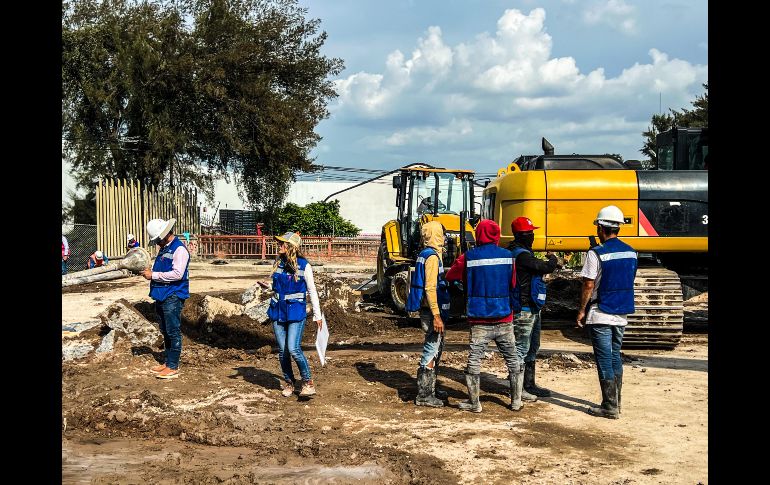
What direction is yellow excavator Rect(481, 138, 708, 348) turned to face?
to the viewer's right

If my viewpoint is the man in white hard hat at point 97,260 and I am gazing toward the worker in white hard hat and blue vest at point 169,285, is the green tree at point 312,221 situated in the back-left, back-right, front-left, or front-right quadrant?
back-left

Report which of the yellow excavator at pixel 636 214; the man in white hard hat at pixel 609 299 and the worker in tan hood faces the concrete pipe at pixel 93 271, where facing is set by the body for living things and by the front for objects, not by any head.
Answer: the man in white hard hat

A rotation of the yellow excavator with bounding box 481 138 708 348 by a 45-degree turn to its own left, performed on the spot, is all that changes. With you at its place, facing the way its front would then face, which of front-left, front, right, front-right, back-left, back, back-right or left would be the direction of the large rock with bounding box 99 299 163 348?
back-left
